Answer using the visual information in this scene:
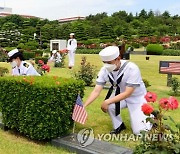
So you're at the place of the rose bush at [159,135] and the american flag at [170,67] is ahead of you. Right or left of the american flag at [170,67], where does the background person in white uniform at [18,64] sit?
left

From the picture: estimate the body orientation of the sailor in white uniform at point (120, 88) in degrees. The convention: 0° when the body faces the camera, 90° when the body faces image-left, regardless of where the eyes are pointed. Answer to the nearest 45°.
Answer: approximately 45°

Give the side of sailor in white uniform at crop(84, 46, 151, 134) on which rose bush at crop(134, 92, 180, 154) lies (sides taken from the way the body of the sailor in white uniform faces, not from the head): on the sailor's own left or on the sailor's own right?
on the sailor's own left

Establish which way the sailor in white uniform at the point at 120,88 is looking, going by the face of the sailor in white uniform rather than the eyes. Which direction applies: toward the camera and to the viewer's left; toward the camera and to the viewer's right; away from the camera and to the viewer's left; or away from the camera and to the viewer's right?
toward the camera and to the viewer's left

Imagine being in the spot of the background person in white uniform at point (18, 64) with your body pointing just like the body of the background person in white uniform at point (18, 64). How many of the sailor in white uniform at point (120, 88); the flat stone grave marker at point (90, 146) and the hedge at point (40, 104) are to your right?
0

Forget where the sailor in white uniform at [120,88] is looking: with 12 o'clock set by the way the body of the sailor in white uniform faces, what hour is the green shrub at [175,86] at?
The green shrub is roughly at 5 o'clock from the sailor in white uniform.

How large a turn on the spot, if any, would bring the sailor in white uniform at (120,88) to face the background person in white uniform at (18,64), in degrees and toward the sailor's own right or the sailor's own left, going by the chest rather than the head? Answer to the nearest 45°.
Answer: approximately 90° to the sailor's own right

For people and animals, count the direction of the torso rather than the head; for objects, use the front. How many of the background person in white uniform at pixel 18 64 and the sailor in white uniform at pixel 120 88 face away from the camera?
0
